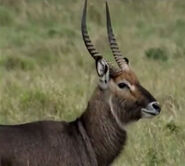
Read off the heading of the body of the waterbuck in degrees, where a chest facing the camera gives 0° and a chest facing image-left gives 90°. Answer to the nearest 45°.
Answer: approximately 270°
